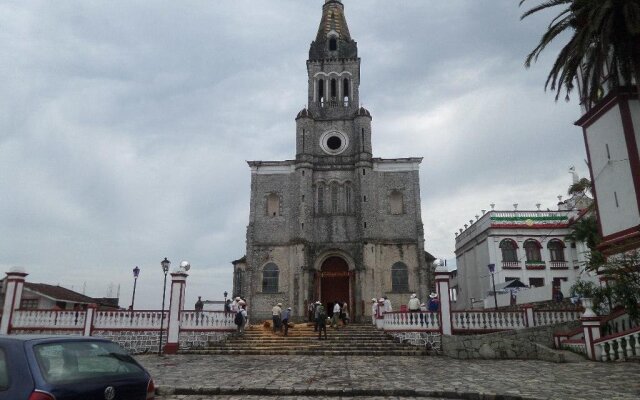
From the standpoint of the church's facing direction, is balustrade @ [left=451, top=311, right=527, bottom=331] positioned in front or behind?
in front

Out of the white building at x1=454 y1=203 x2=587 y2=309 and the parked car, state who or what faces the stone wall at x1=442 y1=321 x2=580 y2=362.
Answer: the white building

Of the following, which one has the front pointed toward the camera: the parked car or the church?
the church

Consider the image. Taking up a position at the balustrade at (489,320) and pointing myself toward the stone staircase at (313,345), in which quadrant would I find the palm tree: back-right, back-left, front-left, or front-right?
back-left

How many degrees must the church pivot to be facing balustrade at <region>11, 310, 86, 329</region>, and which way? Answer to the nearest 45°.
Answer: approximately 45° to its right

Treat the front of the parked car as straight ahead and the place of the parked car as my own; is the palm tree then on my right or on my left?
on my right

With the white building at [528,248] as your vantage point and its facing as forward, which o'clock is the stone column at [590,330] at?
The stone column is roughly at 12 o'clock from the white building.

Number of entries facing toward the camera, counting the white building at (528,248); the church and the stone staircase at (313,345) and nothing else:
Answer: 3

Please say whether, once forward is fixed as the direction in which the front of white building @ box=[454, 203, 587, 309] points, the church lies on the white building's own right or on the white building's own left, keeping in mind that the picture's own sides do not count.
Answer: on the white building's own right

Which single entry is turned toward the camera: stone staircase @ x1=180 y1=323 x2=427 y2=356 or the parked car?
the stone staircase

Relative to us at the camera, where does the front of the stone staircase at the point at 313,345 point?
facing the viewer

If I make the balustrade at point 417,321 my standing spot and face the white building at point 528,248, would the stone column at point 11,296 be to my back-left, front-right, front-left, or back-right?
back-left

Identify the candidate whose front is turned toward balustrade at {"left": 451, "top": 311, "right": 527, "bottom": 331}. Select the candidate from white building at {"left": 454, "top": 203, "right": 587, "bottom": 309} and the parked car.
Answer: the white building

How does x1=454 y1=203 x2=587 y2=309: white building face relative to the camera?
toward the camera

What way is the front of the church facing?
toward the camera

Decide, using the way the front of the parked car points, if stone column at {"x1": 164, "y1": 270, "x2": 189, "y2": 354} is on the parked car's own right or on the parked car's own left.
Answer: on the parked car's own right

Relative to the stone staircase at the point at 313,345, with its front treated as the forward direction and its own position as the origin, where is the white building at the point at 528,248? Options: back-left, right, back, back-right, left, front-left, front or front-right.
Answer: back-left

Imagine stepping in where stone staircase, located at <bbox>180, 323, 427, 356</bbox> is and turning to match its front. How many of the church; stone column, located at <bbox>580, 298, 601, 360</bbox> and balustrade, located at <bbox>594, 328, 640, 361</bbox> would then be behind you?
1

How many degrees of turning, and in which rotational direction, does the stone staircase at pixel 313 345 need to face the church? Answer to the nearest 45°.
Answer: approximately 180°
